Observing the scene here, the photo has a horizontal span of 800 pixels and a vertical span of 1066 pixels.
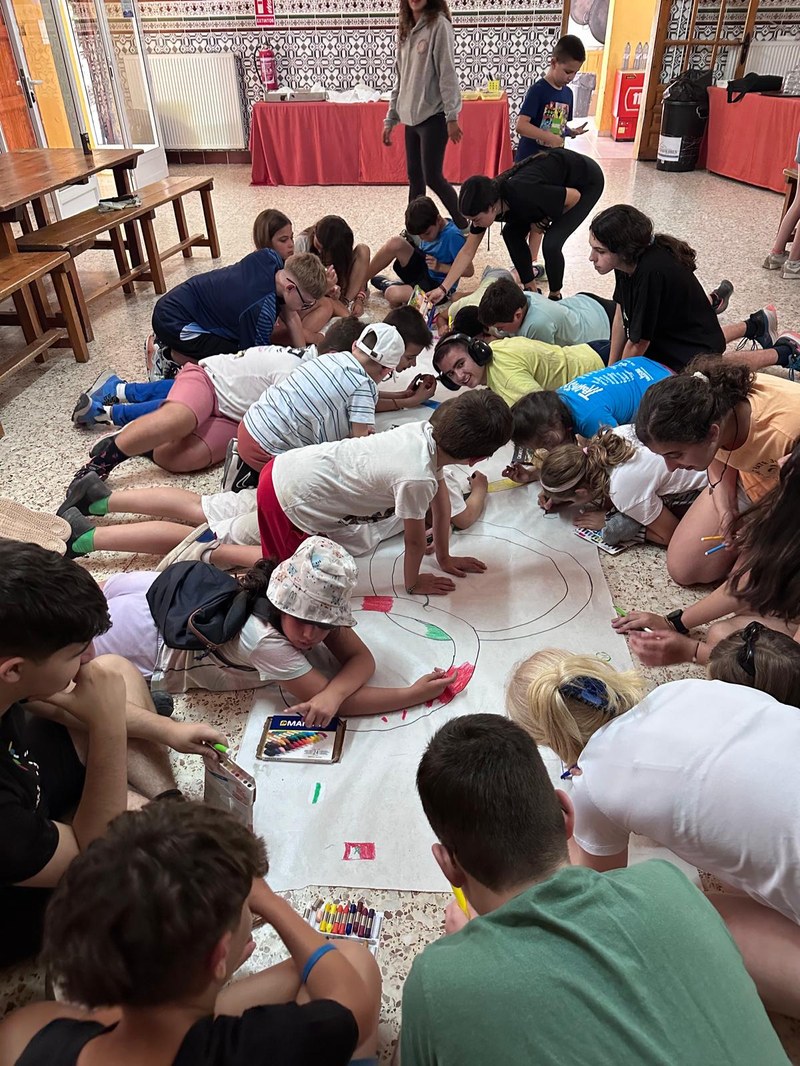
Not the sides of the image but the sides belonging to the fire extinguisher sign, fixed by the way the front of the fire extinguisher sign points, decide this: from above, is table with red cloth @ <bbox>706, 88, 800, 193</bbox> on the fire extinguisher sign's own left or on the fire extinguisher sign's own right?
on the fire extinguisher sign's own left

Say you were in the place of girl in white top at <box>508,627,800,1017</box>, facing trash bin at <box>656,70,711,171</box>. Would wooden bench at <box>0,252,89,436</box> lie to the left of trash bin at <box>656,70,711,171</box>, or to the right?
left

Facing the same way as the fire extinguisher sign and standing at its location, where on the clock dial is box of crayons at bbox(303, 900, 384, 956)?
The box of crayons is roughly at 12 o'clock from the fire extinguisher sign.

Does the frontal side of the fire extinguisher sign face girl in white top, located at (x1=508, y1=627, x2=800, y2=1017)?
yes

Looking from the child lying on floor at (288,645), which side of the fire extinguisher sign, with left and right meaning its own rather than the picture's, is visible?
front

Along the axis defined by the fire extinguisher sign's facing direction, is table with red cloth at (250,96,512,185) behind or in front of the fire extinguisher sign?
in front

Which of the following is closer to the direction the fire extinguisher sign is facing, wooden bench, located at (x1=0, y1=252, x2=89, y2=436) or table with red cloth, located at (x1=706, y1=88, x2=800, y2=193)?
the wooden bench

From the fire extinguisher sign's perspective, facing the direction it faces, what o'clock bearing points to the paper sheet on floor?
The paper sheet on floor is roughly at 12 o'clock from the fire extinguisher sign.

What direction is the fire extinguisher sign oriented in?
toward the camera

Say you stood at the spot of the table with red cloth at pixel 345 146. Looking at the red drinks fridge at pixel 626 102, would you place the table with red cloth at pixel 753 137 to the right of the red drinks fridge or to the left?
right

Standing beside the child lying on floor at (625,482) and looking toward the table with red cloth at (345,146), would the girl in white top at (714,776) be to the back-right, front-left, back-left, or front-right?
back-left

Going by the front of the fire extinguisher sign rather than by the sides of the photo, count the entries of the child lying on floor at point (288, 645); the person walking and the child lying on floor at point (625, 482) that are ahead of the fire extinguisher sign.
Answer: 3

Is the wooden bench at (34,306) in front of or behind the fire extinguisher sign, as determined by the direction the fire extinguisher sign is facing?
in front
